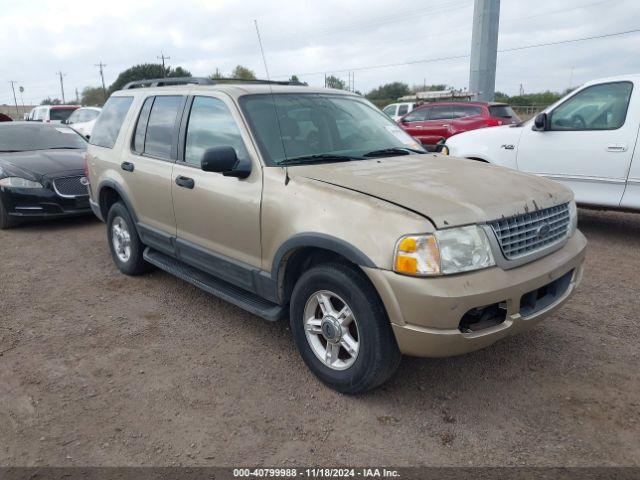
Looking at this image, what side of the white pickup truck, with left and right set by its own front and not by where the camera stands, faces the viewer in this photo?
left

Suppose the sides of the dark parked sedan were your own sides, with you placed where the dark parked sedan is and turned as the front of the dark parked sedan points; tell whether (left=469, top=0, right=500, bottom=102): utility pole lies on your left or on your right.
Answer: on your left

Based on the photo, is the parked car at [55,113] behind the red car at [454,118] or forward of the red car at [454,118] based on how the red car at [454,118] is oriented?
forward

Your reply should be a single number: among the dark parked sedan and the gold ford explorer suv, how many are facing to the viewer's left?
0

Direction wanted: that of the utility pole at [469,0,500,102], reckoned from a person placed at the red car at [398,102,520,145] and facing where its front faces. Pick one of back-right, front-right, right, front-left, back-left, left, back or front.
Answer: front-right

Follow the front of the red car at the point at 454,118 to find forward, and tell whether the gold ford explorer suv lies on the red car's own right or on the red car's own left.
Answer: on the red car's own left

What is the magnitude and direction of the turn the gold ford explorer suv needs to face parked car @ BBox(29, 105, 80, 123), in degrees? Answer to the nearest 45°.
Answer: approximately 180°

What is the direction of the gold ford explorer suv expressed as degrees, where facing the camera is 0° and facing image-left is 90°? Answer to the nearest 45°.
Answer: approximately 315°

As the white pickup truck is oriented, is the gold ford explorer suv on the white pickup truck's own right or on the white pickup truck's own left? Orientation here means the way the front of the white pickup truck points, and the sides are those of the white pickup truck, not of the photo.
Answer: on the white pickup truck's own left

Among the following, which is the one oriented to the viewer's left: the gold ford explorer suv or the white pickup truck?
the white pickup truck

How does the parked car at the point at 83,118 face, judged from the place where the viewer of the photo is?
facing the viewer and to the right of the viewer

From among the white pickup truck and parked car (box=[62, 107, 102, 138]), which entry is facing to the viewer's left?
the white pickup truck

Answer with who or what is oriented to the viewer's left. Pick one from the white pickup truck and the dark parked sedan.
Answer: the white pickup truck
